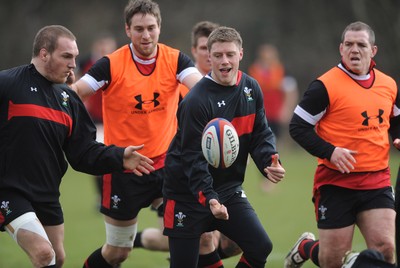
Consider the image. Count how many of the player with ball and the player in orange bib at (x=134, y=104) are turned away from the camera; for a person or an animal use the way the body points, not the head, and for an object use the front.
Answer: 0

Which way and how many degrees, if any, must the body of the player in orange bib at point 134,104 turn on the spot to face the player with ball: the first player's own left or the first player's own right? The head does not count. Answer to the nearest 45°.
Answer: approximately 45° to the first player's own left

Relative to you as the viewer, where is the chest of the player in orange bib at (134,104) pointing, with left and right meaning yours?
facing the viewer

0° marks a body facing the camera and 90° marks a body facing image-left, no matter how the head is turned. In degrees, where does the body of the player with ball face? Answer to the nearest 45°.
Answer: approximately 315°

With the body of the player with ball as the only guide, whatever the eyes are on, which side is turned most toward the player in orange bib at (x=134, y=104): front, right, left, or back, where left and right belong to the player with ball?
back
